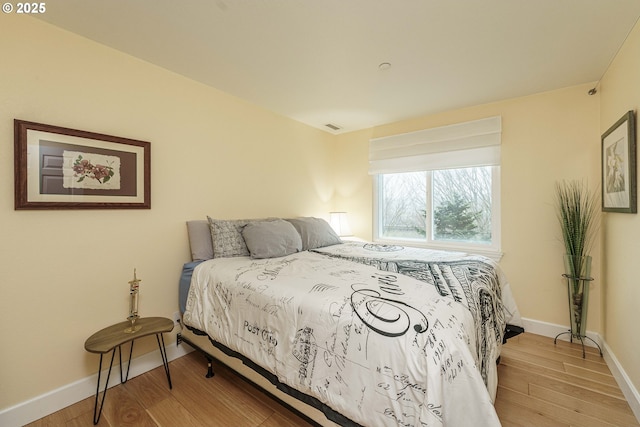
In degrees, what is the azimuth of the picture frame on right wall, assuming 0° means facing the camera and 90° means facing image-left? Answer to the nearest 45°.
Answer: approximately 90°

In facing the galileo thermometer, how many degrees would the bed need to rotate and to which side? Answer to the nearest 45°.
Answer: approximately 135° to its right

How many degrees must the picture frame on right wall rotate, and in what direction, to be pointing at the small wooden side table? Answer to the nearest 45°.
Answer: approximately 45° to its left

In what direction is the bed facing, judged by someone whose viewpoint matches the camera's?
facing the viewer and to the right of the viewer

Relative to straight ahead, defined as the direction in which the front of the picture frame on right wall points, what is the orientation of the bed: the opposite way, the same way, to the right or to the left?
the opposite way

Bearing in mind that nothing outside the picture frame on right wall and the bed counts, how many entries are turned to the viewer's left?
1

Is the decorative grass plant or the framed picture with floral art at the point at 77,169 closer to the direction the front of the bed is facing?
the decorative grass plant

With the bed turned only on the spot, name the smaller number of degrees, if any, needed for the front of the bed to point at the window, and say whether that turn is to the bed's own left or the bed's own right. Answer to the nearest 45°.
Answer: approximately 90° to the bed's own left
